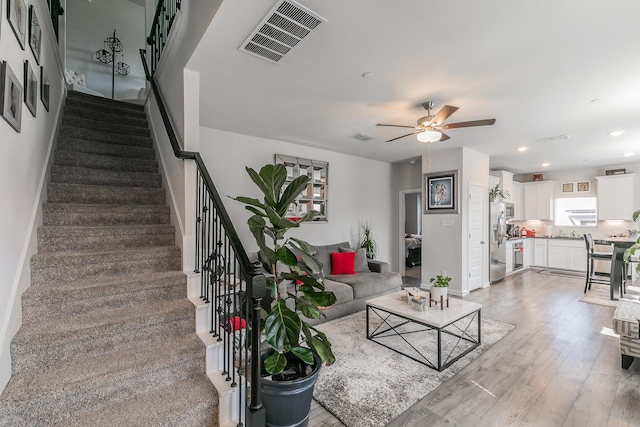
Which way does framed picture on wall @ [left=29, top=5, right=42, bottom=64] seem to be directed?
to the viewer's right

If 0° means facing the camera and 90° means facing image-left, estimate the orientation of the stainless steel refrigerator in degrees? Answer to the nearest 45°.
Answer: approximately 315°

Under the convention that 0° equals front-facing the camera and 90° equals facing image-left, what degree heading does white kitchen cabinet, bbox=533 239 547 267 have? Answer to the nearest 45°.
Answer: approximately 0°

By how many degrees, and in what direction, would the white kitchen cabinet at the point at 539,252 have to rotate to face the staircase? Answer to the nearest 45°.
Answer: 0° — it already faces it

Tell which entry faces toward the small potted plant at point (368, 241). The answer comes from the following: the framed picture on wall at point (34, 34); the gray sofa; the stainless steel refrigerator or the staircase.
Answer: the framed picture on wall

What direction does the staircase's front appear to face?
toward the camera

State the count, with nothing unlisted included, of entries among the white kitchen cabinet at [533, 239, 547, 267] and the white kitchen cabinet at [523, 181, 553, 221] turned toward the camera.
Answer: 2

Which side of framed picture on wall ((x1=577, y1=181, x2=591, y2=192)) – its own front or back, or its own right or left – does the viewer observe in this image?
front

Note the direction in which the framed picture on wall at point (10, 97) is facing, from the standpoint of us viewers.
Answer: facing the viewer and to the right of the viewer

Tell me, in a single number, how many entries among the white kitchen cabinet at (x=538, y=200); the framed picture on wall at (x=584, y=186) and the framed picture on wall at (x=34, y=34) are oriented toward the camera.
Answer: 2

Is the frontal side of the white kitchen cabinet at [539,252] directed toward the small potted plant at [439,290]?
yes
